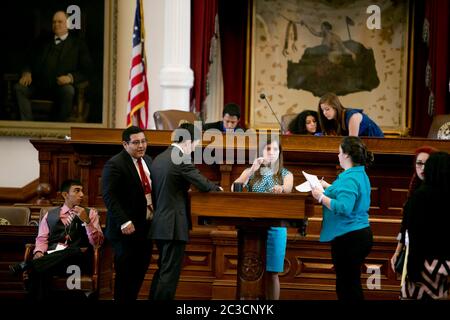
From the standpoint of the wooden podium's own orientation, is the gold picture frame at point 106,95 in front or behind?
behind

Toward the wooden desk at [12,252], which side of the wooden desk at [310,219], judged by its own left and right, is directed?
right

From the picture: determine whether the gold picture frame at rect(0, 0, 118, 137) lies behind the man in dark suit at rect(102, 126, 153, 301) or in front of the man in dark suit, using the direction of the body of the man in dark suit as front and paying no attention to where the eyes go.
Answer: behind

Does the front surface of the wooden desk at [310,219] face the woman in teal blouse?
yes

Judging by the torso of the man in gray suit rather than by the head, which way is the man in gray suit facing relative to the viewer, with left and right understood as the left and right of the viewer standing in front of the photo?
facing away from the viewer and to the right of the viewer

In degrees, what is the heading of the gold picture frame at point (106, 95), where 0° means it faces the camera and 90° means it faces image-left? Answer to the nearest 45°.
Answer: approximately 0°

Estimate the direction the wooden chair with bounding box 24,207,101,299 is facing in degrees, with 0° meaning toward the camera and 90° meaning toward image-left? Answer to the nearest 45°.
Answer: approximately 0°

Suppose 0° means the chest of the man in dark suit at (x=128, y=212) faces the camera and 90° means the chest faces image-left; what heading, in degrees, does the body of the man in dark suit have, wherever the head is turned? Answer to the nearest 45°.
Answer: approximately 315°
